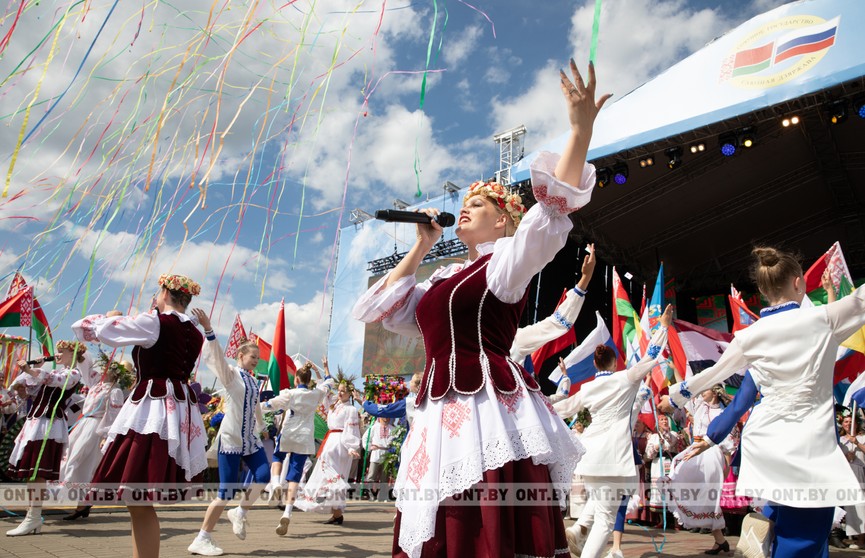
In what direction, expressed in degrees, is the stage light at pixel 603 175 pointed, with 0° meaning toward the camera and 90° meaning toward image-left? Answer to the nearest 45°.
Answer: approximately 45°

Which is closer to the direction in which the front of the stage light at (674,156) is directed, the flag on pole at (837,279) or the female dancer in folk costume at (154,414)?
the female dancer in folk costume

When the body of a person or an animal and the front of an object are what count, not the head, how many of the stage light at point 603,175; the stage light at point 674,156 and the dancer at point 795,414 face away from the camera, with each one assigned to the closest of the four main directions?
1

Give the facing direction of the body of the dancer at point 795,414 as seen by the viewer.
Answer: away from the camera

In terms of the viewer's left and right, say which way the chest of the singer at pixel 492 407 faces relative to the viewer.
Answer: facing the viewer and to the left of the viewer

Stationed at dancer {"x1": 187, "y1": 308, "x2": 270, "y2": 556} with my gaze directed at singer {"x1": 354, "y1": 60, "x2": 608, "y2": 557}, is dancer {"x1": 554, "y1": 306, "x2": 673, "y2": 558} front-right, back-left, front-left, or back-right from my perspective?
front-left

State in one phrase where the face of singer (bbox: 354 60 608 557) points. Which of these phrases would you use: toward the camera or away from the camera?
toward the camera

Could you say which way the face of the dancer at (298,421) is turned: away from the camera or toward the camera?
away from the camera

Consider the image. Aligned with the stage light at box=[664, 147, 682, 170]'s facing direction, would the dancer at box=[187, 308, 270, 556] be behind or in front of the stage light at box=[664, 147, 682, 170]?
in front

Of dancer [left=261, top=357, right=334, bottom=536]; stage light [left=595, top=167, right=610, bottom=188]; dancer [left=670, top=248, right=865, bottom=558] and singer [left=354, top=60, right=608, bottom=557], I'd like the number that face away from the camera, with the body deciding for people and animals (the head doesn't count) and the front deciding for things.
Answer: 2

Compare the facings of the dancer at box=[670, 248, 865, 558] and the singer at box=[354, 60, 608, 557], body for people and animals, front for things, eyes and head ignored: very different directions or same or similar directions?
very different directions

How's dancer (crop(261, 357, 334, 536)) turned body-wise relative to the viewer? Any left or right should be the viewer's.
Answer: facing away from the viewer

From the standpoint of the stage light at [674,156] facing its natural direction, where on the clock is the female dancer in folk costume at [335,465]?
The female dancer in folk costume is roughly at 12 o'clock from the stage light.

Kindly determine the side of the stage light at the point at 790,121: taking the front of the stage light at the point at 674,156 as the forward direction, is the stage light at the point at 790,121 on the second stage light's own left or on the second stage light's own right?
on the second stage light's own left

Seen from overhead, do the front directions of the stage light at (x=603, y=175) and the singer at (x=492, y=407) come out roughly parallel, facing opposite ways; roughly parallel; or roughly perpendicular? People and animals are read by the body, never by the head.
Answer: roughly parallel

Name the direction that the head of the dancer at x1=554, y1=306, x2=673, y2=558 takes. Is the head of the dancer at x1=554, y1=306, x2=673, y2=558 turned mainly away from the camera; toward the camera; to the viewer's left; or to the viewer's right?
away from the camera

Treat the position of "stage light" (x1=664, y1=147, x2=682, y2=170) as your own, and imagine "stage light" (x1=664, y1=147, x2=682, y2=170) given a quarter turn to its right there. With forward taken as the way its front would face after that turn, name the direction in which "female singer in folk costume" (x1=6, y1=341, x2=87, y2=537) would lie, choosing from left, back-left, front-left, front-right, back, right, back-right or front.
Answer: left

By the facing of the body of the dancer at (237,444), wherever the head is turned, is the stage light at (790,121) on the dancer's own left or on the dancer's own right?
on the dancer's own left
